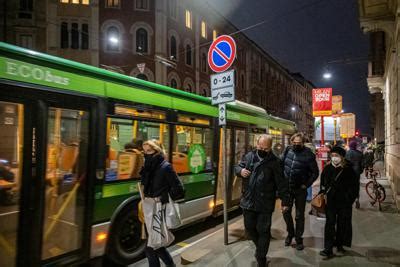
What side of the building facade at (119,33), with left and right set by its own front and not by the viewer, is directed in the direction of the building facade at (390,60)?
front

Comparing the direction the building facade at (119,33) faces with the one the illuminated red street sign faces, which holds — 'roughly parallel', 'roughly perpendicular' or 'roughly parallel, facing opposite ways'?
roughly perpendicular

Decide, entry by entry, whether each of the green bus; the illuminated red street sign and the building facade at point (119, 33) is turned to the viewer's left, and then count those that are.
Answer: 0

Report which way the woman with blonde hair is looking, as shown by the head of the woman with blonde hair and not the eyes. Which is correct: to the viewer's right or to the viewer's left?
to the viewer's left

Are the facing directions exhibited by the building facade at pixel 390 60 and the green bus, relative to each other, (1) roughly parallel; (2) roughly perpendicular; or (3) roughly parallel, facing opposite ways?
roughly perpendicular

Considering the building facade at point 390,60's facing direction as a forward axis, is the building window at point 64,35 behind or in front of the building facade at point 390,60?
in front

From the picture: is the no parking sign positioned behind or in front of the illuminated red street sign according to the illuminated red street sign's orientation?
in front

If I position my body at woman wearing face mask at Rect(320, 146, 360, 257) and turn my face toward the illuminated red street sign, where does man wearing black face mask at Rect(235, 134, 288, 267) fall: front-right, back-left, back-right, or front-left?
back-left

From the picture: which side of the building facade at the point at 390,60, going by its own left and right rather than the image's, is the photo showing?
left

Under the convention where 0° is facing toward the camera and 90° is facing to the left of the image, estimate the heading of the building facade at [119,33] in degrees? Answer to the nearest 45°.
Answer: approximately 315°

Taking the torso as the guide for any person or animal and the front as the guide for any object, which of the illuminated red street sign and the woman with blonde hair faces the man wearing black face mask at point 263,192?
the illuminated red street sign

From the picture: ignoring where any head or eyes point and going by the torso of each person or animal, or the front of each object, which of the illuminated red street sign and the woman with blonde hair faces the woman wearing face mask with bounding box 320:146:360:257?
the illuminated red street sign

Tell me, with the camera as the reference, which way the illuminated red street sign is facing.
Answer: facing the viewer

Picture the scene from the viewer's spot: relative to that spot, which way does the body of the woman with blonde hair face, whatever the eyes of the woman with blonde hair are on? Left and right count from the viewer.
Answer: facing the viewer and to the left of the viewer

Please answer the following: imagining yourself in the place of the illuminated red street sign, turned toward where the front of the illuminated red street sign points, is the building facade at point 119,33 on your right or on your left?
on your right

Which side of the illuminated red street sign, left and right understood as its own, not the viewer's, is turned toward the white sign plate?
front
